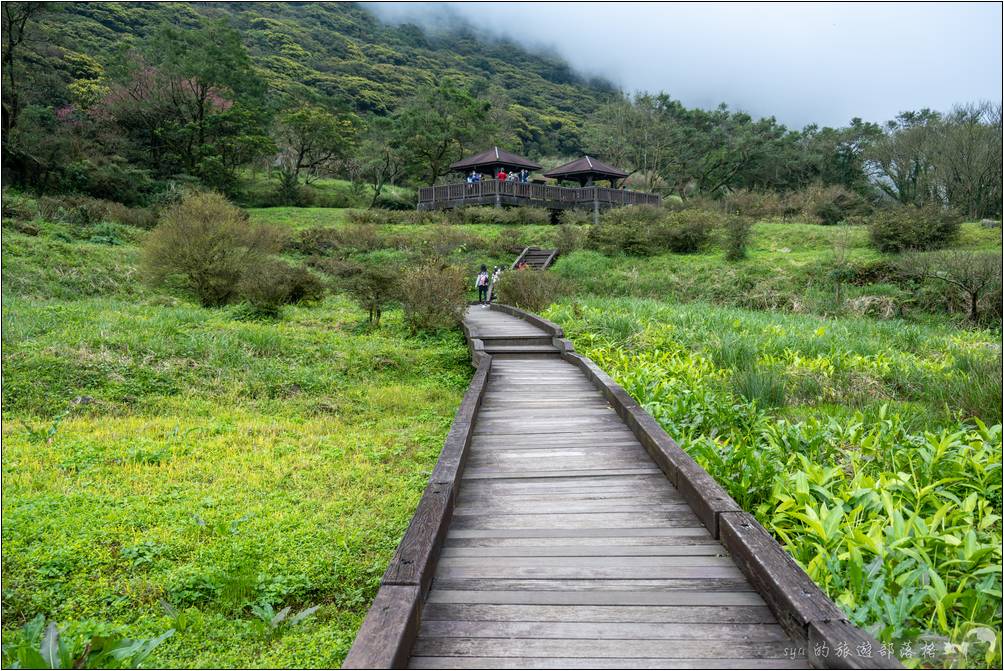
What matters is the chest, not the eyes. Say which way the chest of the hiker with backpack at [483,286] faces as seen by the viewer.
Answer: away from the camera

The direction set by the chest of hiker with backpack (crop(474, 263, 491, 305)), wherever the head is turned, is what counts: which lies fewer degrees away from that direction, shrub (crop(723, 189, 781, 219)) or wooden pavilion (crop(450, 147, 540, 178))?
the wooden pavilion

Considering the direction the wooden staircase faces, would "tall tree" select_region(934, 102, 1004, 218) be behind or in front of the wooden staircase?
behind

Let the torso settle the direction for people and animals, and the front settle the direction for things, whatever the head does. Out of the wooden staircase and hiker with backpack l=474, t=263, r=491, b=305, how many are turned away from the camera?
1

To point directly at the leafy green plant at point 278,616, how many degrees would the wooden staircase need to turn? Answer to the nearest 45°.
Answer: approximately 45° to its left

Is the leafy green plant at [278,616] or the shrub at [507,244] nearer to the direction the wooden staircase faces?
the leafy green plant

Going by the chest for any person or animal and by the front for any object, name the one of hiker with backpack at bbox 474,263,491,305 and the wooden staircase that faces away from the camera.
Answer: the hiker with backpack

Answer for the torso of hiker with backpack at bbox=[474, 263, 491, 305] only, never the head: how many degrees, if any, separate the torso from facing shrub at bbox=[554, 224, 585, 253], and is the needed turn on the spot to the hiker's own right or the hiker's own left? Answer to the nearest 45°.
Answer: approximately 45° to the hiker's own right

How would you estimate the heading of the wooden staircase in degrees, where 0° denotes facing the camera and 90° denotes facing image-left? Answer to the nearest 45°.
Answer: approximately 45°

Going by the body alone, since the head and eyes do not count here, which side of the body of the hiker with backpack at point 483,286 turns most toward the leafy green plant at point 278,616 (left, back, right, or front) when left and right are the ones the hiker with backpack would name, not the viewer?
back

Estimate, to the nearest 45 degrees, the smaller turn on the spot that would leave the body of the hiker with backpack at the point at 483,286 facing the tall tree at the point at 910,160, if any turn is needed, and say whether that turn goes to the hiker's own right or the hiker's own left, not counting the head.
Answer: approximately 45° to the hiker's own right

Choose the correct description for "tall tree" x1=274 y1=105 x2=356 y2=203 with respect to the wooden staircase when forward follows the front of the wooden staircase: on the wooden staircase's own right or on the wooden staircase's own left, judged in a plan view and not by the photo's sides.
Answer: on the wooden staircase's own right

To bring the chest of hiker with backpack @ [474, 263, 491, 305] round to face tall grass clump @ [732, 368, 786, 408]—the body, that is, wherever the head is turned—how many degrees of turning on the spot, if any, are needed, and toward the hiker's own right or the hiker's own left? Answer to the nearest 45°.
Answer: approximately 180°
